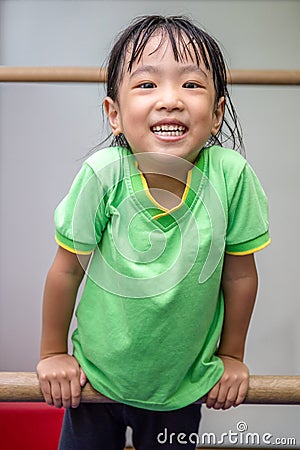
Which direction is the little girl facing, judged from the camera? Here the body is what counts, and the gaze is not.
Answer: toward the camera

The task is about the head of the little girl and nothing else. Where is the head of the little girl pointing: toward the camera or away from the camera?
toward the camera
